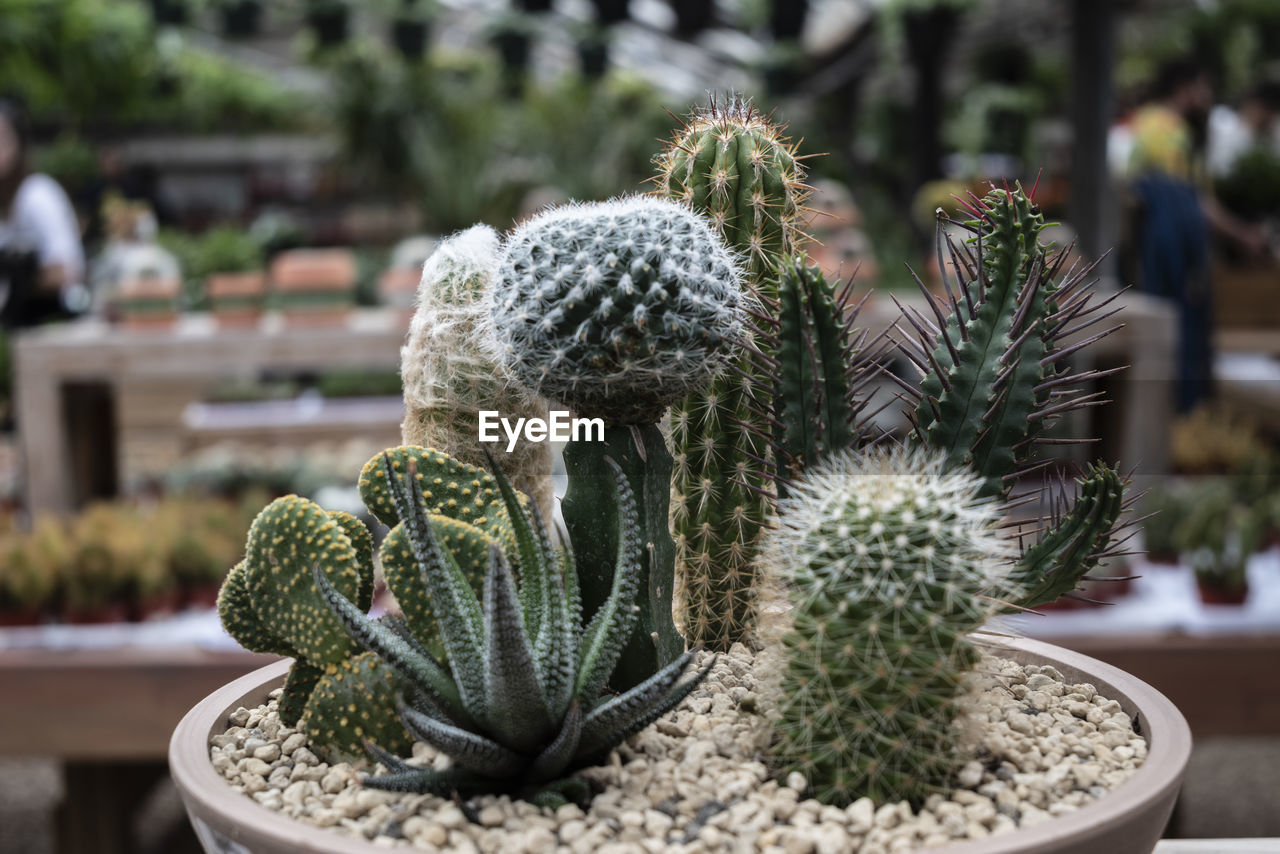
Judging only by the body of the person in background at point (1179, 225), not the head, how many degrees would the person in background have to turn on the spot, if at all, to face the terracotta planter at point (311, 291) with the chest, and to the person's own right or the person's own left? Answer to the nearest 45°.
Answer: approximately 135° to the person's own right

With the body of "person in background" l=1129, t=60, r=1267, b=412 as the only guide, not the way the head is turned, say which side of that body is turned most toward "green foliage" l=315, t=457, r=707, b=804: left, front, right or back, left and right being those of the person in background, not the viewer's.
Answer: right

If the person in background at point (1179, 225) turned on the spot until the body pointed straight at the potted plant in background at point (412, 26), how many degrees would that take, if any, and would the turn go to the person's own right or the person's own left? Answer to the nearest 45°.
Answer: approximately 180°

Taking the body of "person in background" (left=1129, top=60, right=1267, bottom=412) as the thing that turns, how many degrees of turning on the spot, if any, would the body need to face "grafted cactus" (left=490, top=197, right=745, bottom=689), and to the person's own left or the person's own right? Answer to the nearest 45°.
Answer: approximately 90° to the person's own right

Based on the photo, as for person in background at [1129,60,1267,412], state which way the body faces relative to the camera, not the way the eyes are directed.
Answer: to the viewer's right

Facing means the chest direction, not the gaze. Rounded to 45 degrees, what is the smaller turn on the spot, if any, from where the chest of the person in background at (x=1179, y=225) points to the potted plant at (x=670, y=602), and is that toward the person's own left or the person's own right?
approximately 90° to the person's own right

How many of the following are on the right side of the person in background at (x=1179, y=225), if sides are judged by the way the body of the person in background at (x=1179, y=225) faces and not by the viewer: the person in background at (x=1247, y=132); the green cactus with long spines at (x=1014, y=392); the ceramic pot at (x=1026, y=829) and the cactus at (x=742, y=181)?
3

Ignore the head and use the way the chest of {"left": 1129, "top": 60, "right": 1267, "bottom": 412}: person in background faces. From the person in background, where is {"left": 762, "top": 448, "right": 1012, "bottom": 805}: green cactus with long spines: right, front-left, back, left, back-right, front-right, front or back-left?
right

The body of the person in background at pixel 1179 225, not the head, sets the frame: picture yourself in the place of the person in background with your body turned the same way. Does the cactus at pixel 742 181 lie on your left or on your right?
on your right

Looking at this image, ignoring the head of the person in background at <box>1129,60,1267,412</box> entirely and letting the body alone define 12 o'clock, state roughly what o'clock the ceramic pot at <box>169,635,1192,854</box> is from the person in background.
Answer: The ceramic pot is roughly at 3 o'clock from the person in background.

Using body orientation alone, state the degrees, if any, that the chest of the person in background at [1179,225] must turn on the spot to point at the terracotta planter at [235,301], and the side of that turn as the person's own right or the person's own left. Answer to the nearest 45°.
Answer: approximately 135° to the person's own right

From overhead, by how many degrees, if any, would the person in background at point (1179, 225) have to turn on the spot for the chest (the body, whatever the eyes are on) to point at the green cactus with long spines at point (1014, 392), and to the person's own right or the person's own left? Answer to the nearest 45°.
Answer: approximately 90° to the person's own right

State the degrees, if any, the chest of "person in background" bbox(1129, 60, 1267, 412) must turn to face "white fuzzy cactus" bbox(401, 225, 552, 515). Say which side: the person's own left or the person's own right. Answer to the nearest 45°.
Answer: approximately 90° to the person's own right

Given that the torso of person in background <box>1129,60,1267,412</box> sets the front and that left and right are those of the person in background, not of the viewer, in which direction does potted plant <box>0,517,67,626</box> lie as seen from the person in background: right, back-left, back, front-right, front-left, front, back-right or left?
back-right
